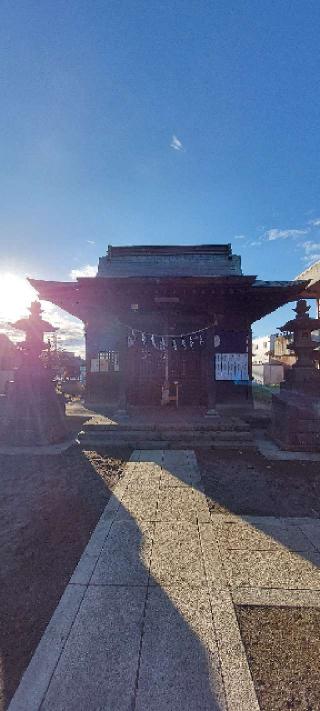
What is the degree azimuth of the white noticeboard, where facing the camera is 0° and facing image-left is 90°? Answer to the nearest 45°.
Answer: approximately 0°

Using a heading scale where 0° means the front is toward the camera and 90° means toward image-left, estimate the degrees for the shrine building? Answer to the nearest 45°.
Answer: approximately 0°

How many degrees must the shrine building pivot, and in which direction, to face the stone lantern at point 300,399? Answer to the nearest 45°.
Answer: approximately 45° to its left

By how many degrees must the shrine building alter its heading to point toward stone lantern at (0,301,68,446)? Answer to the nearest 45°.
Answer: approximately 45° to its right
